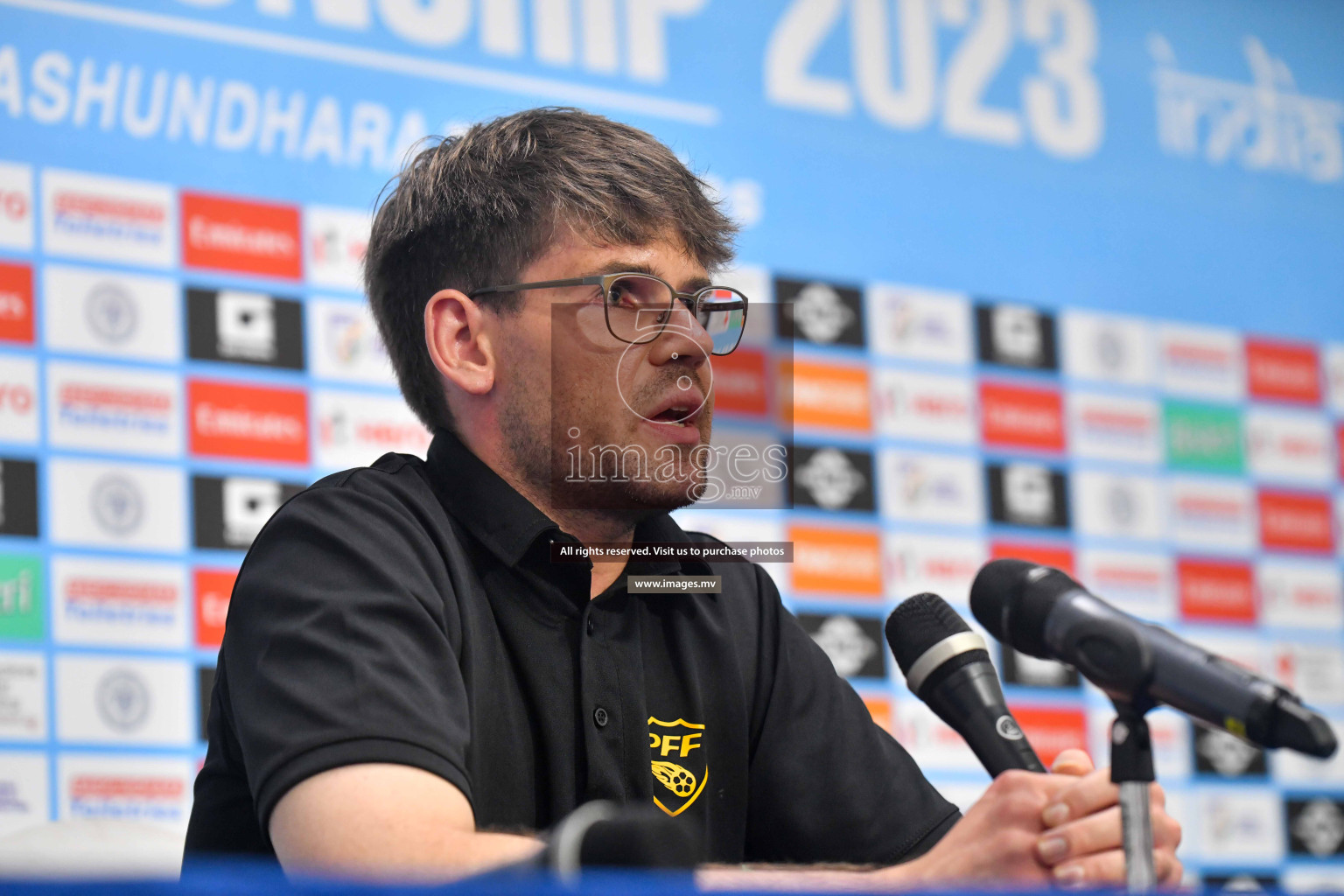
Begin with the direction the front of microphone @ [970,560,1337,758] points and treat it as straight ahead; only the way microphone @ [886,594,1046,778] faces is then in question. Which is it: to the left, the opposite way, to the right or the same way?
the same way

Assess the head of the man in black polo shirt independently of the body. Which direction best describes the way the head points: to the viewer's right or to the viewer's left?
to the viewer's right

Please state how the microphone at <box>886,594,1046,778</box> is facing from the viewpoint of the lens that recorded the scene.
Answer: facing to the left of the viewer

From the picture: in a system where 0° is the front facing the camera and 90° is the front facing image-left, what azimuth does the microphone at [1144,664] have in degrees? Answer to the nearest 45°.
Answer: approximately 90°

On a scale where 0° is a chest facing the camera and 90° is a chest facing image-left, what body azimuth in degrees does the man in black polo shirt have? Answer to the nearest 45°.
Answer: approximately 315°

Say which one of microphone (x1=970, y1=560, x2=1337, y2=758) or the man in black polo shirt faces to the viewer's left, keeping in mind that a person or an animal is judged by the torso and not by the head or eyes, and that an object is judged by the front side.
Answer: the microphone

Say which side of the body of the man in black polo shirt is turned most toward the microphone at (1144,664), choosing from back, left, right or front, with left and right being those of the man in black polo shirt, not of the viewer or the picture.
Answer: front

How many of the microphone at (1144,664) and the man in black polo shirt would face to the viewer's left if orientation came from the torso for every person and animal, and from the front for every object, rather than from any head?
1
